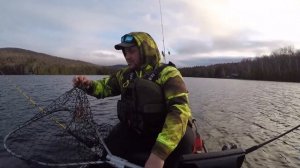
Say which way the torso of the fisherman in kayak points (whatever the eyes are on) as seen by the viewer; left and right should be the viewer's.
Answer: facing the viewer and to the left of the viewer

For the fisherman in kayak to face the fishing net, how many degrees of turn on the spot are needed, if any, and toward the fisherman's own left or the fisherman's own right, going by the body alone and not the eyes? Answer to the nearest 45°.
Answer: approximately 90° to the fisherman's own right
